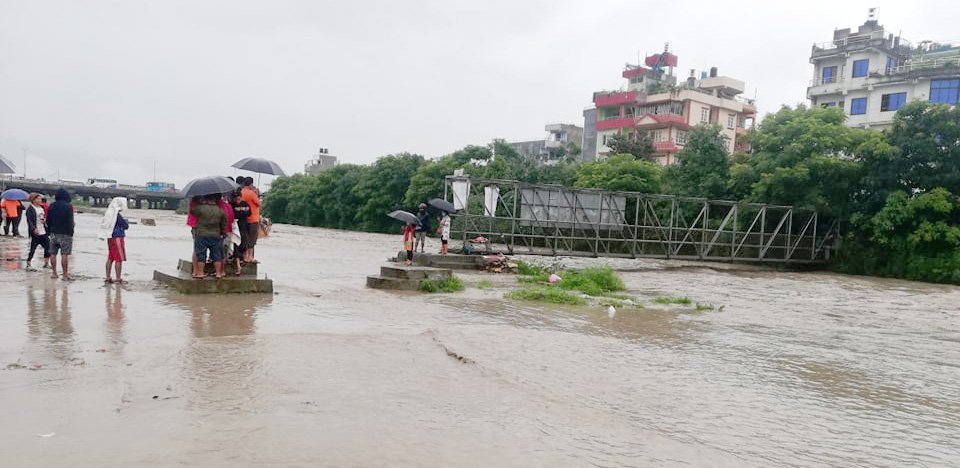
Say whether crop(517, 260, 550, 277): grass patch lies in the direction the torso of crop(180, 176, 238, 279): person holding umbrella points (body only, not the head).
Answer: no

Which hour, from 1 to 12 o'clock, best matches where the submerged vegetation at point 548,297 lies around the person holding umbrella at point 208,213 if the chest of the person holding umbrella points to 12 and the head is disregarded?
The submerged vegetation is roughly at 3 o'clock from the person holding umbrella.

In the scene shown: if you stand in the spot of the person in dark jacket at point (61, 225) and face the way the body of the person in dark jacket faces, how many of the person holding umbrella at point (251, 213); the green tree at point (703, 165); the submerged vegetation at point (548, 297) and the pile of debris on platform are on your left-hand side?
0

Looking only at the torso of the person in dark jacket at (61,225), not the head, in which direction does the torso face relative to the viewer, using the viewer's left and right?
facing away from the viewer

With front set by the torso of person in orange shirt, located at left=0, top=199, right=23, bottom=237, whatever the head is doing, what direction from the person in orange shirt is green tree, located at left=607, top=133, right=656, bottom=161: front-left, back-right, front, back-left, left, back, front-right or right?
right

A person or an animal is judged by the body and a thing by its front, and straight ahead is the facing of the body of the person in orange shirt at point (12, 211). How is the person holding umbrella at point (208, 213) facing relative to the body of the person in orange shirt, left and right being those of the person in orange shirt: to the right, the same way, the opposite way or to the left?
the same way

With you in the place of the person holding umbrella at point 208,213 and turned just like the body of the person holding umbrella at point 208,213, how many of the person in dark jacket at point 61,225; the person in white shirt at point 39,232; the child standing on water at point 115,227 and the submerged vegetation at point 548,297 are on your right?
1

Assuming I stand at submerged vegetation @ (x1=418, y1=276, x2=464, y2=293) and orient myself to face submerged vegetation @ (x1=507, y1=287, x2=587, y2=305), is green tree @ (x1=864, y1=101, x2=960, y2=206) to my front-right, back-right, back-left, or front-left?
front-left

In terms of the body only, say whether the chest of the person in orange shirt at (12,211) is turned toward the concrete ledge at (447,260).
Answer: no

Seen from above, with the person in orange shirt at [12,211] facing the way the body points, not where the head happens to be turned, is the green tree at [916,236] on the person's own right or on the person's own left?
on the person's own right

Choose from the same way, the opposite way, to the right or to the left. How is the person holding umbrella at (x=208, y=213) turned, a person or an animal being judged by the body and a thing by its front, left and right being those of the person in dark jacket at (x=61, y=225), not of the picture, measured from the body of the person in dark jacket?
the same way

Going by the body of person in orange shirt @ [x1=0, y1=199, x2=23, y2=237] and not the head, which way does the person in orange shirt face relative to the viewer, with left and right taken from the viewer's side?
facing away from the viewer

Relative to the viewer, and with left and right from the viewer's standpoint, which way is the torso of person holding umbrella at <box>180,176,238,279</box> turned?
facing away from the viewer
